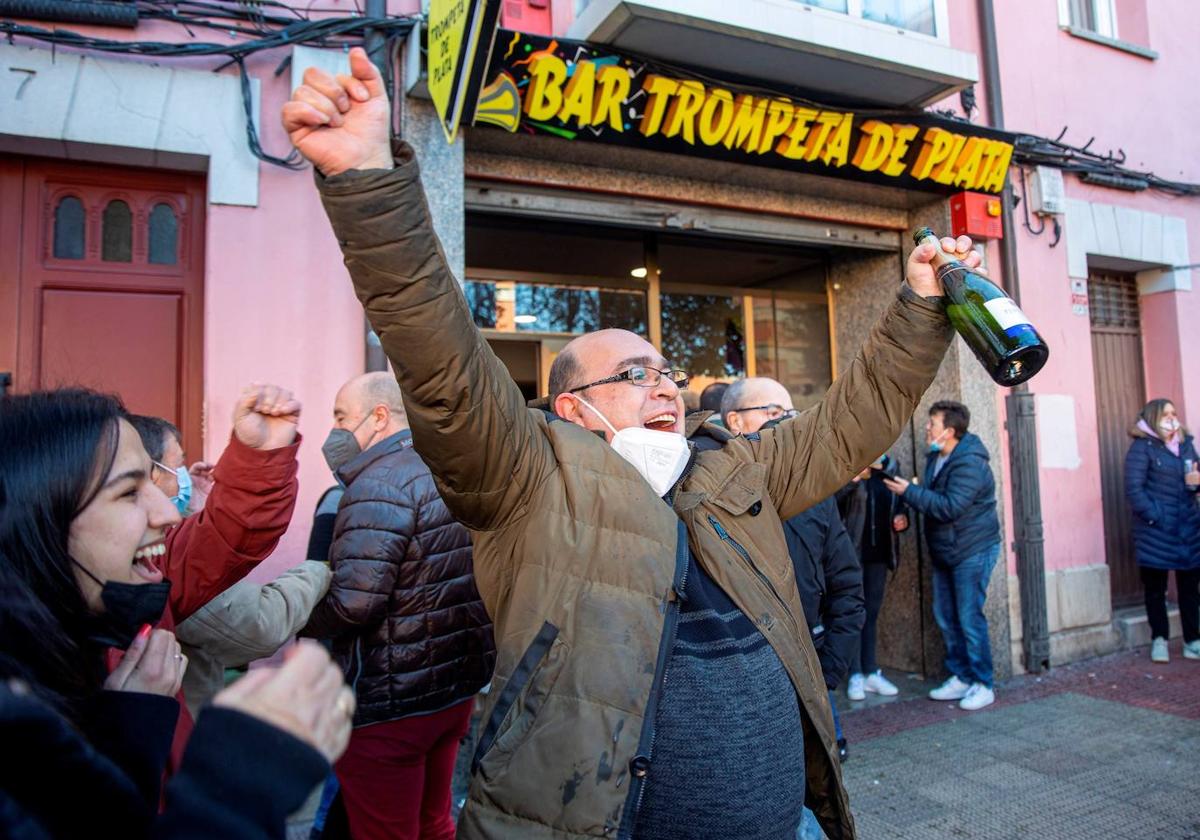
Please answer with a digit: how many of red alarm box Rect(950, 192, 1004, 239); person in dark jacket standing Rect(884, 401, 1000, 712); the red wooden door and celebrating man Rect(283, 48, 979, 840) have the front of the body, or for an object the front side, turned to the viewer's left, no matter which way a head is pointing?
1

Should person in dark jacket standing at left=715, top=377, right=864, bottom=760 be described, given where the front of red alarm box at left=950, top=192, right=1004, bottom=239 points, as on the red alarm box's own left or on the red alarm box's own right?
on the red alarm box's own right

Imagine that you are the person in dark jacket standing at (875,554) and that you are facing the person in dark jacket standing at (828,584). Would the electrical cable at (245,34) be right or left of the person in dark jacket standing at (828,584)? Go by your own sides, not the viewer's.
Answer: right

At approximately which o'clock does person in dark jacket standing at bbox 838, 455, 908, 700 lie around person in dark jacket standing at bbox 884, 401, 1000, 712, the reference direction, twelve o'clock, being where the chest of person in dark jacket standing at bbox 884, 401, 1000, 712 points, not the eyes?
person in dark jacket standing at bbox 838, 455, 908, 700 is roughly at 12 o'clock from person in dark jacket standing at bbox 884, 401, 1000, 712.

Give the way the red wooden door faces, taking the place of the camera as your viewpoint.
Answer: facing the viewer

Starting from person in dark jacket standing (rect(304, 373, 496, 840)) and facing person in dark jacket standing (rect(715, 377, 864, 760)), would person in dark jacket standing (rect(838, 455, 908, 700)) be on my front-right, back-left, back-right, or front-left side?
front-left

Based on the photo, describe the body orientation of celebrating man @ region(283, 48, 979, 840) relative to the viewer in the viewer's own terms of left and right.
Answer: facing the viewer and to the right of the viewer

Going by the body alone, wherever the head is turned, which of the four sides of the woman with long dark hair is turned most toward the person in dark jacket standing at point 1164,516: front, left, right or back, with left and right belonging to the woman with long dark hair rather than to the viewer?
front

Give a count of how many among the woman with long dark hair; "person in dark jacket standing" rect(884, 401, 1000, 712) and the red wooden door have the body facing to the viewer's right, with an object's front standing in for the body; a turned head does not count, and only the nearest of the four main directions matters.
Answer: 1

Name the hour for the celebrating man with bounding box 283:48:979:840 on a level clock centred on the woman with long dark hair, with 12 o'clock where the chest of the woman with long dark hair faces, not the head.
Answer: The celebrating man is roughly at 12 o'clock from the woman with long dark hair.

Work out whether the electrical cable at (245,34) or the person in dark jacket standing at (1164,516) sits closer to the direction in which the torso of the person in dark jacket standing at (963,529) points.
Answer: the electrical cable

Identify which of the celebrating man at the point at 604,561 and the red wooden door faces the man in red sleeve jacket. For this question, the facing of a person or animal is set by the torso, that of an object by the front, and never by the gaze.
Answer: the red wooden door

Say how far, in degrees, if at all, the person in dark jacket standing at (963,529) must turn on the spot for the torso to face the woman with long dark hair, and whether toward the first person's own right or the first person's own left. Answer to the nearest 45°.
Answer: approximately 90° to the first person's own left

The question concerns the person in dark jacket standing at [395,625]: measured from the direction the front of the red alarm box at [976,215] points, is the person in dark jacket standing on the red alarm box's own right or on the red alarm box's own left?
on the red alarm box's own right

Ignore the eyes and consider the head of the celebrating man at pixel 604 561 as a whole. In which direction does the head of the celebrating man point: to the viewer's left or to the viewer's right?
to the viewer's right

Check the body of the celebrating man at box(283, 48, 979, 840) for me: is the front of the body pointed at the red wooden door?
no

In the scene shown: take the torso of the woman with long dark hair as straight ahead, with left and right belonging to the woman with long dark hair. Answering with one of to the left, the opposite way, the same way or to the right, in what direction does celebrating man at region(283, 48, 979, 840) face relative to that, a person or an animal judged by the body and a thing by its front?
to the right

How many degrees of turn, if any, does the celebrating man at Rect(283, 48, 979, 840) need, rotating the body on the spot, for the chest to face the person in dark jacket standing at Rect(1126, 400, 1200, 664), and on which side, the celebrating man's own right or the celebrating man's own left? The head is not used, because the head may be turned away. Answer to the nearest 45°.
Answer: approximately 90° to the celebrating man's own left

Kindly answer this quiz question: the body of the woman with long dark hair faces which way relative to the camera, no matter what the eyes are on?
to the viewer's right

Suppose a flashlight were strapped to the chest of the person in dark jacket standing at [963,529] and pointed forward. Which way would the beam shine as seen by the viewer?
to the viewer's left

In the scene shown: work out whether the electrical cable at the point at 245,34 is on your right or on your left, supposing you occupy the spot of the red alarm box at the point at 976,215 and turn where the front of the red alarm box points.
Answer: on your right

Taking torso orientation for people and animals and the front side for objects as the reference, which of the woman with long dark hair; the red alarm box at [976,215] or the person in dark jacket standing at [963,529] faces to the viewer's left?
the person in dark jacket standing
